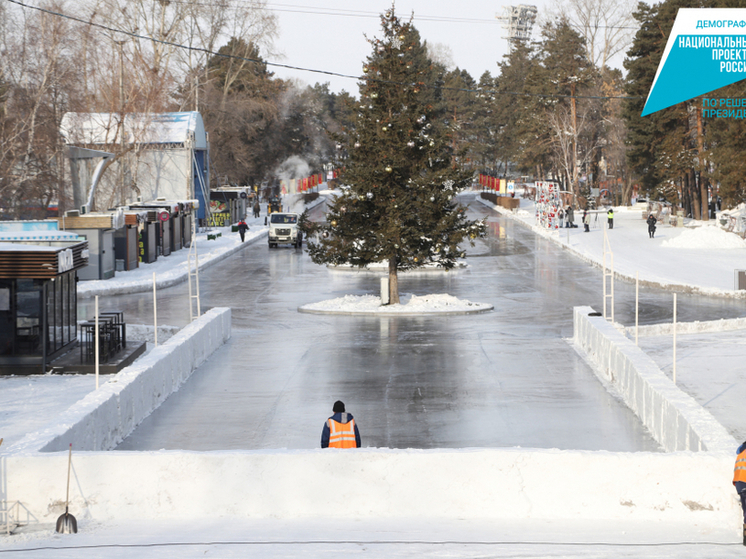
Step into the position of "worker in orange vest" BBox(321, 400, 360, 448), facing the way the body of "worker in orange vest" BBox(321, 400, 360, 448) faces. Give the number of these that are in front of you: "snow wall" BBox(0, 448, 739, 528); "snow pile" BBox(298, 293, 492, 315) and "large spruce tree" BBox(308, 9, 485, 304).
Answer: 2

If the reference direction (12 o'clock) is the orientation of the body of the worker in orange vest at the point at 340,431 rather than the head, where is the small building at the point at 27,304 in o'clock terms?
The small building is roughly at 11 o'clock from the worker in orange vest.

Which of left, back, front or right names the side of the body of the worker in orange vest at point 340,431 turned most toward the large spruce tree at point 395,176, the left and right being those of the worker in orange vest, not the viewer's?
front

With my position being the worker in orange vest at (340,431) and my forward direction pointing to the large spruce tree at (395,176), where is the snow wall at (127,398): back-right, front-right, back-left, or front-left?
front-left

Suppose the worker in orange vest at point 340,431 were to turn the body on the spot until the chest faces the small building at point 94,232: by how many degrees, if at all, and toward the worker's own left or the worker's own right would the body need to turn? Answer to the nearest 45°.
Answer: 0° — they already face it

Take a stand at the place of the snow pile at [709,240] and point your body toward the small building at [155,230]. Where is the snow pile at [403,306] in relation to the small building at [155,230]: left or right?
left

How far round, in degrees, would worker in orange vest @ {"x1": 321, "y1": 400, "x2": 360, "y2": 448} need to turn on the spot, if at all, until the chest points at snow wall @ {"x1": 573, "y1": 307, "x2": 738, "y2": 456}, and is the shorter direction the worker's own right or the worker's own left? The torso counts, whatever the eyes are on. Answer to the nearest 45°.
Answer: approximately 45° to the worker's own right

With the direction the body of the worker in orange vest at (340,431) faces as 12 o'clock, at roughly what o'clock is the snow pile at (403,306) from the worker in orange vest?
The snow pile is roughly at 12 o'clock from the worker in orange vest.

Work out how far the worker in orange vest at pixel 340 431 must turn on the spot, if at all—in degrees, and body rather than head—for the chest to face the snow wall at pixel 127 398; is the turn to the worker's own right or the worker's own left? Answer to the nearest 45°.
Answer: approximately 45° to the worker's own left

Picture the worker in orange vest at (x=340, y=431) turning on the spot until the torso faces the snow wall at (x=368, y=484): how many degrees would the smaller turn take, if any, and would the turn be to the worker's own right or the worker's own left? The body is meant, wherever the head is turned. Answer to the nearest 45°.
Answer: approximately 180°

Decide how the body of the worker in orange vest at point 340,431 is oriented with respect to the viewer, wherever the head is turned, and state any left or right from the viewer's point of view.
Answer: facing away from the viewer

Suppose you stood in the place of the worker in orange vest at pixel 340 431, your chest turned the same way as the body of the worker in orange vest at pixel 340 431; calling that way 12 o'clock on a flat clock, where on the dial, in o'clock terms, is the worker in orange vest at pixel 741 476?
the worker in orange vest at pixel 741 476 is roughly at 4 o'clock from the worker in orange vest at pixel 340 431.
